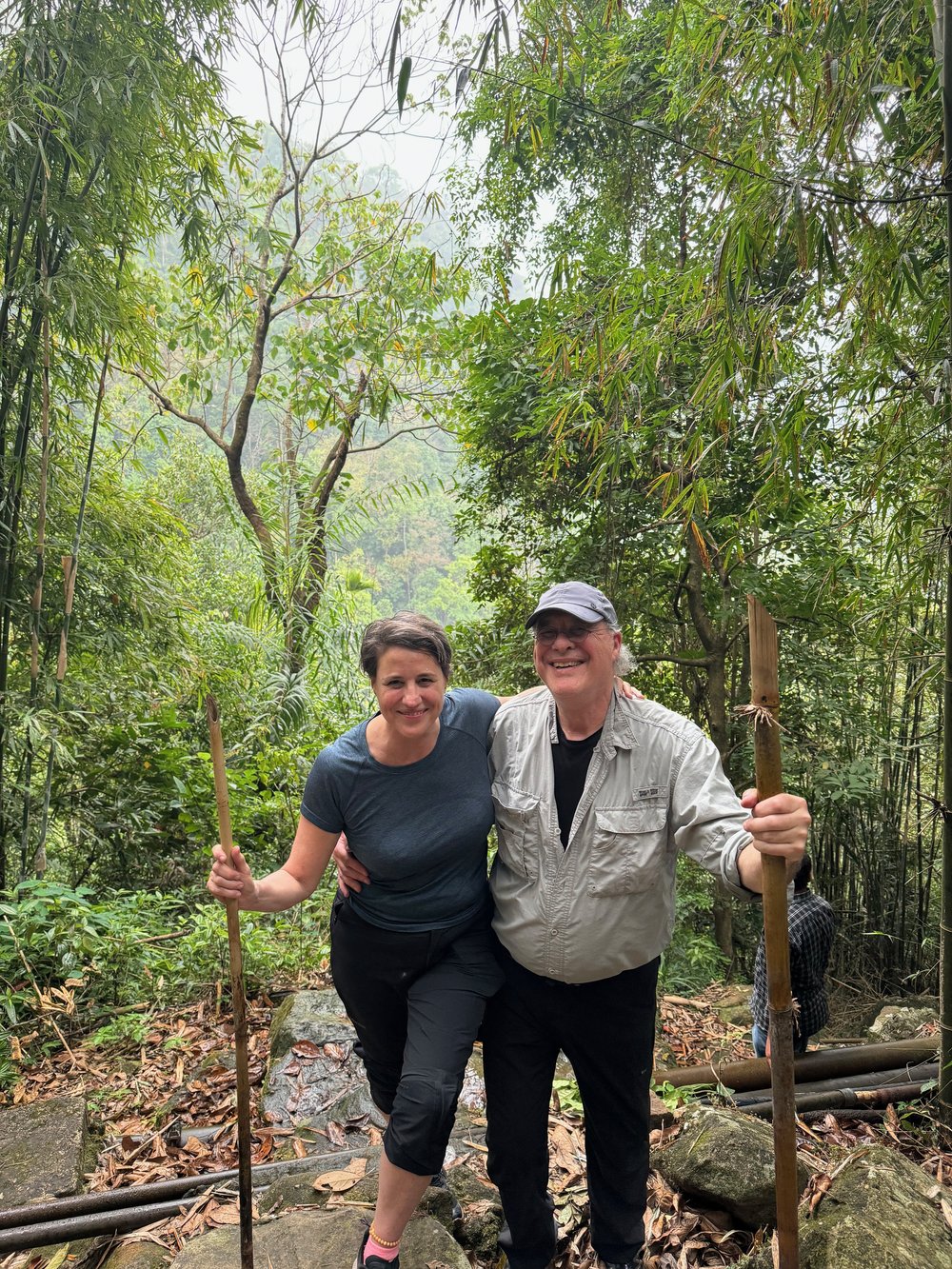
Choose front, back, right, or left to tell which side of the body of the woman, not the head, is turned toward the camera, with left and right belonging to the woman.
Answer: front

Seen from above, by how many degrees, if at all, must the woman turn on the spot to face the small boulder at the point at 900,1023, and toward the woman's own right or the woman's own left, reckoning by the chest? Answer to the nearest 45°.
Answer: approximately 135° to the woman's own left

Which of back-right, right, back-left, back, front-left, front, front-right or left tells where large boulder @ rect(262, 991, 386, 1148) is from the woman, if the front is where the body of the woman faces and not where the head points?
back

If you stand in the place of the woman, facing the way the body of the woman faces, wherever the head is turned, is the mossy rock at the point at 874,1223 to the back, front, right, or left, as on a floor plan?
left

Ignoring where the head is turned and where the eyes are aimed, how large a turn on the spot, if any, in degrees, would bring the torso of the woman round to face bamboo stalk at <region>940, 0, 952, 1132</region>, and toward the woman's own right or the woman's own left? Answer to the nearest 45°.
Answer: approximately 90° to the woman's own left

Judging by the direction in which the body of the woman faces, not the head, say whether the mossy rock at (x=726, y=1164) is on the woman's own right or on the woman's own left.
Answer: on the woman's own left

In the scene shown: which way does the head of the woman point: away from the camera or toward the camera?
toward the camera
